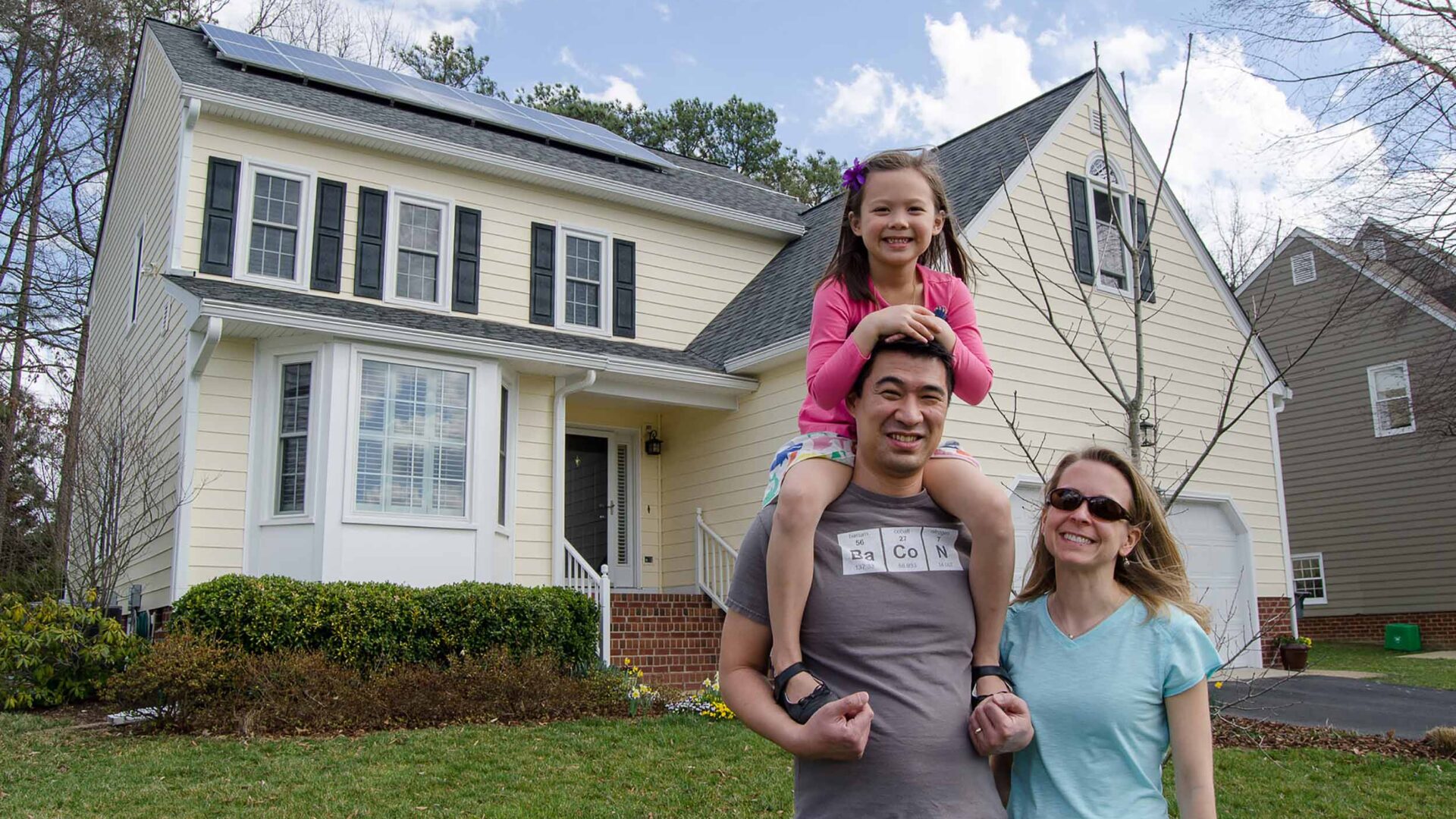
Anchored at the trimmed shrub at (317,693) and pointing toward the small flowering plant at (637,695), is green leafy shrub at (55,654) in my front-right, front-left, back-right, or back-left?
back-left

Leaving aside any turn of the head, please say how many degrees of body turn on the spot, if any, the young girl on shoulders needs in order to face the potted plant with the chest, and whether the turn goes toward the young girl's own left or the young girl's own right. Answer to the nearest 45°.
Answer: approximately 180°

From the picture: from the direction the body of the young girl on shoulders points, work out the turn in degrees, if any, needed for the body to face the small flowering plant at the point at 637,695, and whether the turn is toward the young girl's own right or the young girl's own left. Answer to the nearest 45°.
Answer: approximately 180°

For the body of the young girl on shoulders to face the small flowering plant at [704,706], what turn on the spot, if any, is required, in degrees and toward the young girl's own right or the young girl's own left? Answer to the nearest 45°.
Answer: approximately 180°

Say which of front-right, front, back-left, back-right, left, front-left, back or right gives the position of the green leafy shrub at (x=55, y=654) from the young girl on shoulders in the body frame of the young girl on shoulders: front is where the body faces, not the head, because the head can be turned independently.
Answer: back-right

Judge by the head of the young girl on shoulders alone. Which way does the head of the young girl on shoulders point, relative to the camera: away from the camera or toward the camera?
toward the camera

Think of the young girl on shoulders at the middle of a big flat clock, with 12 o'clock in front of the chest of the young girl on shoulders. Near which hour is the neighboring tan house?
The neighboring tan house is roughly at 7 o'clock from the young girl on shoulders.

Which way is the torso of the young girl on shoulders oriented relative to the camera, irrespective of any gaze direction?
toward the camera

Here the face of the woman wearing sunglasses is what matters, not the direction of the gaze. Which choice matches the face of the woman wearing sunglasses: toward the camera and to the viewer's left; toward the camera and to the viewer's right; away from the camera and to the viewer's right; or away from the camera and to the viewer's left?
toward the camera and to the viewer's left

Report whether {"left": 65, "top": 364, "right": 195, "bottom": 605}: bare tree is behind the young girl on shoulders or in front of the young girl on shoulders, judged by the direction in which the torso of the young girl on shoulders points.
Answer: behind
